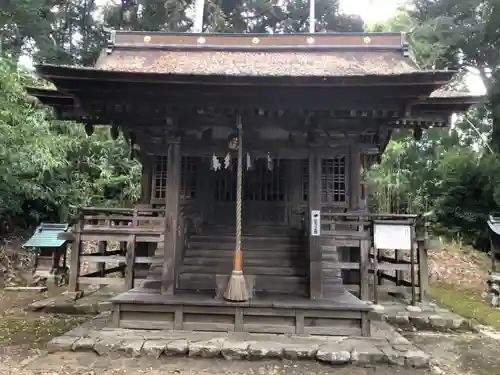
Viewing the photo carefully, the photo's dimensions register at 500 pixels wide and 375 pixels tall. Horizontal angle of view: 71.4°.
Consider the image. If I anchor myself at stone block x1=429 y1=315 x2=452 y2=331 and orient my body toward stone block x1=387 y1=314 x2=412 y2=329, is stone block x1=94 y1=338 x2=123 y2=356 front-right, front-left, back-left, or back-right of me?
front-left

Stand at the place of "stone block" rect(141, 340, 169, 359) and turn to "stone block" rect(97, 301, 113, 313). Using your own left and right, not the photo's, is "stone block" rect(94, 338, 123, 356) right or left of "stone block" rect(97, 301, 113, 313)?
left

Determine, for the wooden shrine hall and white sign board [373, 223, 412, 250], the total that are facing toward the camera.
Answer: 2

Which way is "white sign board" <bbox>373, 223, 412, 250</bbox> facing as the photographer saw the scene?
facing the viewer

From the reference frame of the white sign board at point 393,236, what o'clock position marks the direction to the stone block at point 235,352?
The stone block is roughly at 1 o'clock from the white sign board.

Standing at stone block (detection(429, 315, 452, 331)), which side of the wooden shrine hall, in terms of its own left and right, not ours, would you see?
left

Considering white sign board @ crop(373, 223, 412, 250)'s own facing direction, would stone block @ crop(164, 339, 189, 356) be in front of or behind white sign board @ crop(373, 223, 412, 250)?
in front

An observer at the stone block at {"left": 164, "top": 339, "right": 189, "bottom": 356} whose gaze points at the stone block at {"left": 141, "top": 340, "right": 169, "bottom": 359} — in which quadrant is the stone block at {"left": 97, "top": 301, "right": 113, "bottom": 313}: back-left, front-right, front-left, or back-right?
front-right

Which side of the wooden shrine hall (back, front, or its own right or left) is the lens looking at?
front

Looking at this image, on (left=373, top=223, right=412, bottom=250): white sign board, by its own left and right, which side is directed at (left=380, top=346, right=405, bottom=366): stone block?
front
